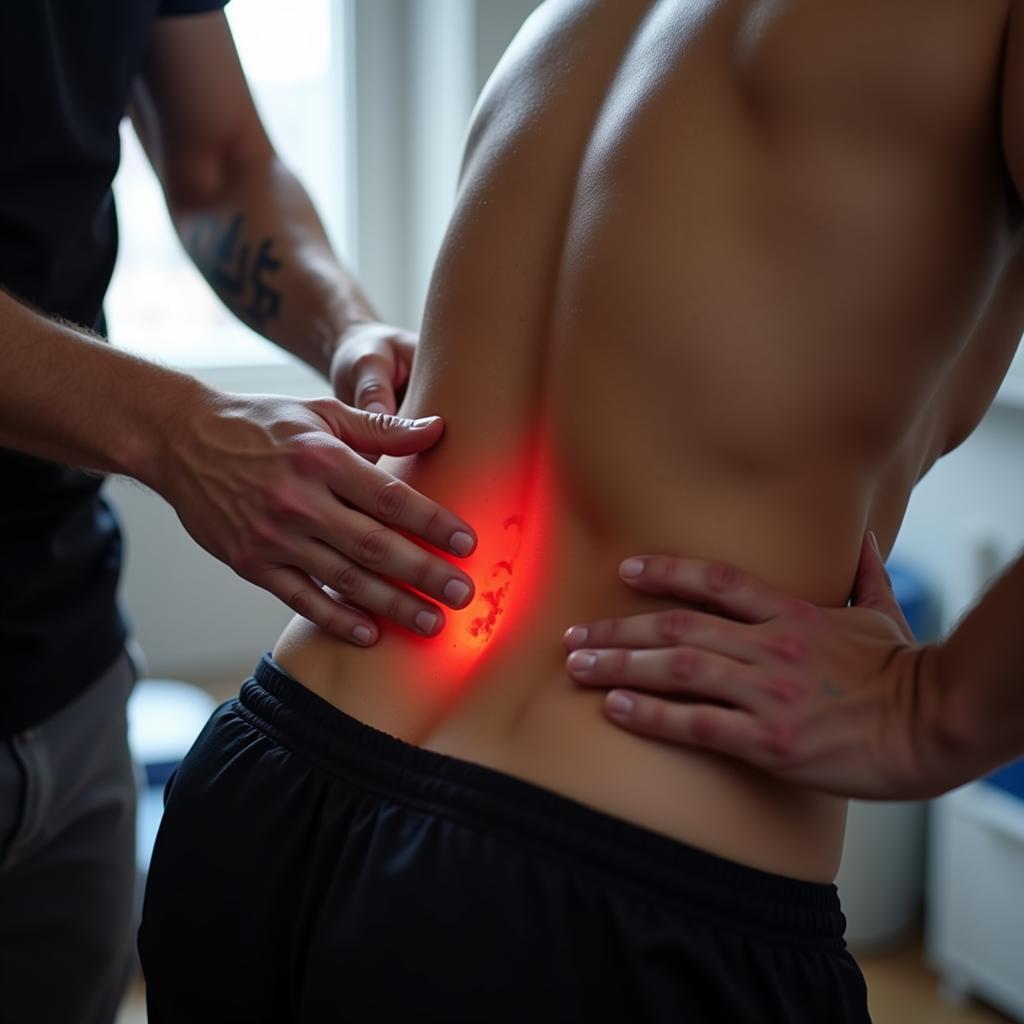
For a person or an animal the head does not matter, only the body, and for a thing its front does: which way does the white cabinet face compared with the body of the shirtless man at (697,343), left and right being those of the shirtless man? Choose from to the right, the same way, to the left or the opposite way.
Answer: the opposite way

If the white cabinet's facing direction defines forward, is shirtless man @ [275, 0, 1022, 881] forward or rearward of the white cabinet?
forward

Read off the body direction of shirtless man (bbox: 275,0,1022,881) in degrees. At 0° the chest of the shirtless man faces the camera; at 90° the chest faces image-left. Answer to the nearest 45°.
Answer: approximately 225°

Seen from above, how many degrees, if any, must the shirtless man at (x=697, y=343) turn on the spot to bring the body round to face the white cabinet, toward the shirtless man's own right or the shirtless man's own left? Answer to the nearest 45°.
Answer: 0° — they already face it

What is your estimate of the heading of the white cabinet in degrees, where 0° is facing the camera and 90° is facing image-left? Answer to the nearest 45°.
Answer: approximately 45°
